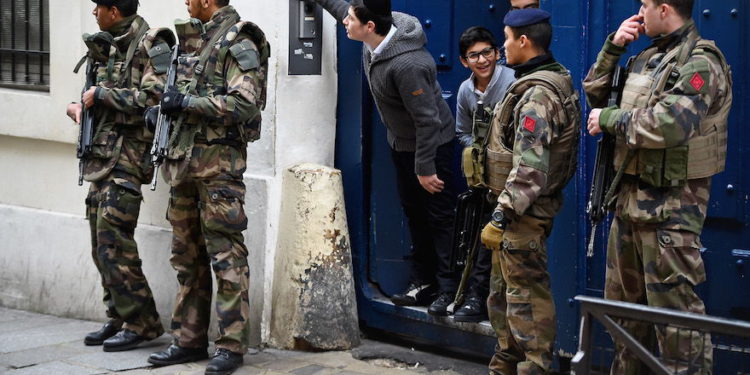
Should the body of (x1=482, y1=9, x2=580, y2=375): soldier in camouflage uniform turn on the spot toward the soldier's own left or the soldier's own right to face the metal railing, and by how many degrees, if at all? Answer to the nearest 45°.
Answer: approximately 90° to the soldier's own left

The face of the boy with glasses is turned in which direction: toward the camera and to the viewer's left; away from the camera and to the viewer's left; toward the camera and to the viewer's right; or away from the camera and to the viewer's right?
toward the camera and to the viewer's right

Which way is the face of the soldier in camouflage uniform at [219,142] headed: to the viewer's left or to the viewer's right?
to the viewer's left

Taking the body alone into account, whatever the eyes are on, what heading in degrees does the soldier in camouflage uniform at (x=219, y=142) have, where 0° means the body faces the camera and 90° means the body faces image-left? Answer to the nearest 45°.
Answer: approximately 45°

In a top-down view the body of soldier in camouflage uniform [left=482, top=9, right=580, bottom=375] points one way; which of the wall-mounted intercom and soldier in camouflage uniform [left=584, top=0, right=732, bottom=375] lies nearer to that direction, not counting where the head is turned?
the wall-mounted intercom

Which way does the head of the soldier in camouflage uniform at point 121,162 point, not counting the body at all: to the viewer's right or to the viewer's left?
to the viewer's left

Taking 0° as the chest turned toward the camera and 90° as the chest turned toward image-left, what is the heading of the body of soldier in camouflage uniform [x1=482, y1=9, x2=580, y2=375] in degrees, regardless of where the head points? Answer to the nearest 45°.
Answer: approximately 90°

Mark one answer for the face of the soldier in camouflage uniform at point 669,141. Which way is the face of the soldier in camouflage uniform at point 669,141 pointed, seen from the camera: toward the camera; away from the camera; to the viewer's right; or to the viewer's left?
to the viewer's left
